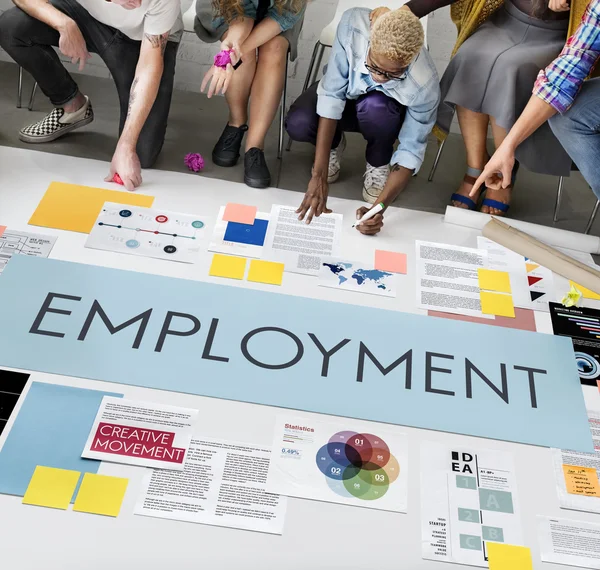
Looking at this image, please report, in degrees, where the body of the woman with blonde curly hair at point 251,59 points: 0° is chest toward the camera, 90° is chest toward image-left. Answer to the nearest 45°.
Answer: approximately 0°

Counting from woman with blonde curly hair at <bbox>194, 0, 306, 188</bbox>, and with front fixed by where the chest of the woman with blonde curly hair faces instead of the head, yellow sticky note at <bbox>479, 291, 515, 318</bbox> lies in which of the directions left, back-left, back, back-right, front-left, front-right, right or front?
left

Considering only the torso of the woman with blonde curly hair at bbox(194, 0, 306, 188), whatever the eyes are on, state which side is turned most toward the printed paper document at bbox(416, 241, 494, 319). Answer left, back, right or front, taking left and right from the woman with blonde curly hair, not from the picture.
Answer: left

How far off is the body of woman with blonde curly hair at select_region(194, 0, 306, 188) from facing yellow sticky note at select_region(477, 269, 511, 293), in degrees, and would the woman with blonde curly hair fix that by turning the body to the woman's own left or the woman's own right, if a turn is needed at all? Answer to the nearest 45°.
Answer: approximately 90° to the woman's own left

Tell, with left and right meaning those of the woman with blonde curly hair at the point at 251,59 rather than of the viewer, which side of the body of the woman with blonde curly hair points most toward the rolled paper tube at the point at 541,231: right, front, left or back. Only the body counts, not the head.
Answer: left
